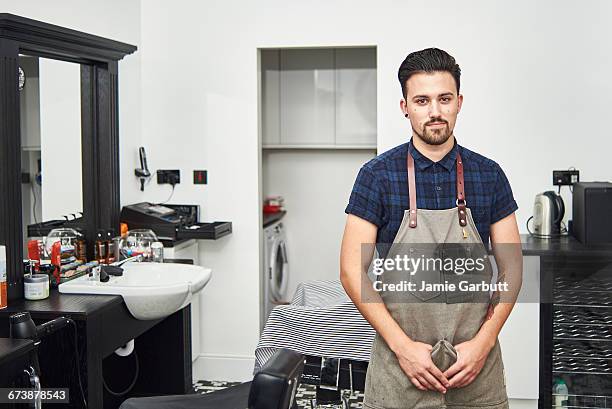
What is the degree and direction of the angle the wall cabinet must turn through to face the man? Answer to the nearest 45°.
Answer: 0° — it already faces them

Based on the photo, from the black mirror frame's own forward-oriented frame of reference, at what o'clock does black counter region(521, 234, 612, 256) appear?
The black counter is roughly at 11 o'clock from the black mirror frame.

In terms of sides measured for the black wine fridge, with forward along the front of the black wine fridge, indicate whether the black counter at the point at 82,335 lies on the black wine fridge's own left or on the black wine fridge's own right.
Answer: on the black wine fridge's own right

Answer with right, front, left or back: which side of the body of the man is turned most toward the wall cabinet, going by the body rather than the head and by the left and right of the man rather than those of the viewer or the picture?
back

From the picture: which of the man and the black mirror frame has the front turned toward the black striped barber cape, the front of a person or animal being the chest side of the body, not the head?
the black mirror frame

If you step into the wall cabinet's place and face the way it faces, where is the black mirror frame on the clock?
The black mirror frame is roughly at 1 o'clock from the wall cabinet.

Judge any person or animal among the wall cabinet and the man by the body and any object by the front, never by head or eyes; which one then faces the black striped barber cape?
the wall cabinet

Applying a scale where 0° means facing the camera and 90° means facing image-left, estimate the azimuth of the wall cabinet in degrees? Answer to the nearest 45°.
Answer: approximately 0°

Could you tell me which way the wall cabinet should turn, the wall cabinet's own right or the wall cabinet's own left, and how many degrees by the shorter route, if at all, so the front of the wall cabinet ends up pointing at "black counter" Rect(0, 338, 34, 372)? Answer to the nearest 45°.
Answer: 0° — it already faces it

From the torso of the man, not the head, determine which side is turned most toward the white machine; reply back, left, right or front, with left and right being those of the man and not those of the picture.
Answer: back
